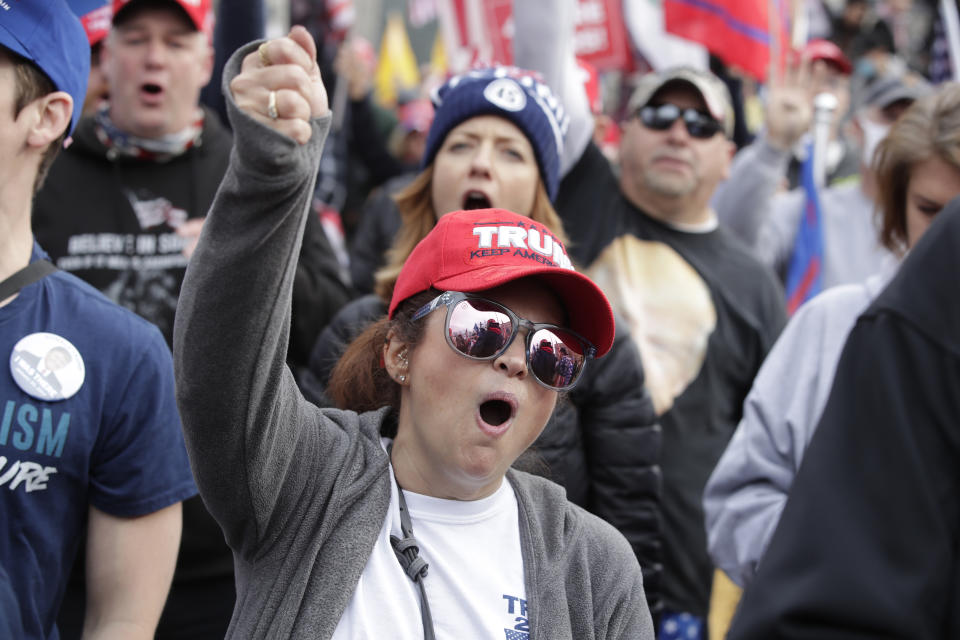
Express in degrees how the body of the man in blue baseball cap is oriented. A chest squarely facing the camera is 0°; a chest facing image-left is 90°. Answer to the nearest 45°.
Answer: approximately 45°

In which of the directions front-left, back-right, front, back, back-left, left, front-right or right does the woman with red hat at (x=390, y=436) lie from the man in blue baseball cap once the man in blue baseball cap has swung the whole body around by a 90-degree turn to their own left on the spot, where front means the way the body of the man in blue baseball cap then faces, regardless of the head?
front

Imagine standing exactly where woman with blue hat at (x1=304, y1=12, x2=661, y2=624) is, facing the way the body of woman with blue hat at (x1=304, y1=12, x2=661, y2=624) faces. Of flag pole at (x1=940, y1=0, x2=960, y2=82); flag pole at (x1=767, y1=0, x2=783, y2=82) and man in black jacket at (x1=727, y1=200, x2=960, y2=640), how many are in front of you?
1

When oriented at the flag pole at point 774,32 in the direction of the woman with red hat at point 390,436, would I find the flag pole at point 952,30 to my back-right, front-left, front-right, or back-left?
back-left

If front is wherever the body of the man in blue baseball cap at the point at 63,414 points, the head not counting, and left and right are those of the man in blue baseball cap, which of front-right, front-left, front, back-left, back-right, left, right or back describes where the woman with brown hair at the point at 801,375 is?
back-left

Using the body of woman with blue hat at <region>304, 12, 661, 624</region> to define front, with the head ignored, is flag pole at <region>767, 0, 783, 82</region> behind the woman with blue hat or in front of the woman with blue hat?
behind

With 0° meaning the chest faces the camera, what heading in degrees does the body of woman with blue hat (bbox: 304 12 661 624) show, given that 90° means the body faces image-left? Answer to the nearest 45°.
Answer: approximately 0°

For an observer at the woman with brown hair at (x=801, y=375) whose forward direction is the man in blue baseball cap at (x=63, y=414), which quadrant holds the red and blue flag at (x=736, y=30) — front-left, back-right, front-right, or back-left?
back-right

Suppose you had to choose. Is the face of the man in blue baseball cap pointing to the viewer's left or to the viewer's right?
to the viewer's left

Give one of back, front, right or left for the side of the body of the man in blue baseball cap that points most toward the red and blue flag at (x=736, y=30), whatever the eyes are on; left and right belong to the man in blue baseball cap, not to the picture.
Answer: back
